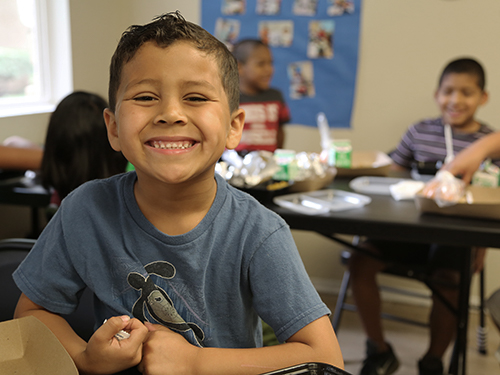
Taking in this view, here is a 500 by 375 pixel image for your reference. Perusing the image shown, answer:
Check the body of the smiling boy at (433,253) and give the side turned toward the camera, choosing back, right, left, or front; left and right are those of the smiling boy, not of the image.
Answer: front

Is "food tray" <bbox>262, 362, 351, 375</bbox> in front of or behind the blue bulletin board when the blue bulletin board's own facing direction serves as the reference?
in front

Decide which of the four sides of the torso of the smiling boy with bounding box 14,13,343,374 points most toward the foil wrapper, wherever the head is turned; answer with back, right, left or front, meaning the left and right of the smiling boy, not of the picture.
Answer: back

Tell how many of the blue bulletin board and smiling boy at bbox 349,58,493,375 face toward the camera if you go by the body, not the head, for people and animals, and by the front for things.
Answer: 2

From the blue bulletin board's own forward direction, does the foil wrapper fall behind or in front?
in front

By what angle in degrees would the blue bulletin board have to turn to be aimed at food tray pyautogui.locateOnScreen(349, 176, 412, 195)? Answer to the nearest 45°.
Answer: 0° — it already faces it

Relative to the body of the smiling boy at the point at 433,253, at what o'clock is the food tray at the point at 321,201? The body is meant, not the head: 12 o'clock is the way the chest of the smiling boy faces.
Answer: The food tray is roughly at 1 o'clock from the smiling boy.

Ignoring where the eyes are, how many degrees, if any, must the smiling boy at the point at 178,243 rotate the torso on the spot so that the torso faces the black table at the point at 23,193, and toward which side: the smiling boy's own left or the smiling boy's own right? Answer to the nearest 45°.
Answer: approximately 135° to the smiling boy's own right

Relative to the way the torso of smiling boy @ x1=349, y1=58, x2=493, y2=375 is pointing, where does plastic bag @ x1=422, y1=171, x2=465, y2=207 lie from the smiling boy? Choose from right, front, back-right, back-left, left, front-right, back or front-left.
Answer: front

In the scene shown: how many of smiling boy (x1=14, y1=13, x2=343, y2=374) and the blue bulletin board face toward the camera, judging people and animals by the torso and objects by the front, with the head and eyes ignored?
2

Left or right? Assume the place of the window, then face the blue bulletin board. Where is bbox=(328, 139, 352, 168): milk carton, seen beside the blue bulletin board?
right
